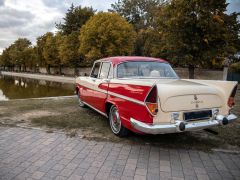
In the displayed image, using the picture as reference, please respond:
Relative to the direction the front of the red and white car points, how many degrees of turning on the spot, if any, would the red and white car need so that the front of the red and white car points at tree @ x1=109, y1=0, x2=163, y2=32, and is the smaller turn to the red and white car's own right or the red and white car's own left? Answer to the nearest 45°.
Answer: approximately 45° to the red and white car's own right

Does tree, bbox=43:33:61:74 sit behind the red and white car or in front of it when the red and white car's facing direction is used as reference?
in front

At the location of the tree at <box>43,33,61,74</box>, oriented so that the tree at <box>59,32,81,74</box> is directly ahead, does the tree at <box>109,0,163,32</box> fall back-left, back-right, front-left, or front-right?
front-left

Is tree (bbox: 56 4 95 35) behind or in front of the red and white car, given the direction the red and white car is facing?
in front

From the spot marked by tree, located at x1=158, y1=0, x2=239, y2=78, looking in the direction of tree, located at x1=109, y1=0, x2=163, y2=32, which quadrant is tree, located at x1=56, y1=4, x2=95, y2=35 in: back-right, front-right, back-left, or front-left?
front-left

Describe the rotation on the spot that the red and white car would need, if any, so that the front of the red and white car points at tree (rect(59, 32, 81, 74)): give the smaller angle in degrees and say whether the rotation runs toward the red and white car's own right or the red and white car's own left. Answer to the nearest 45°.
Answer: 0° — it already faces it

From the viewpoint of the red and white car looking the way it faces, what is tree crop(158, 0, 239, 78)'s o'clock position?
The tree is roughly at 2 o'clock from the red and white car.

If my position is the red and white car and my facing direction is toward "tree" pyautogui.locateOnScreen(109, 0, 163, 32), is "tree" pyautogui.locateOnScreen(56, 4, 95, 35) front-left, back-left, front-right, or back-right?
front-left

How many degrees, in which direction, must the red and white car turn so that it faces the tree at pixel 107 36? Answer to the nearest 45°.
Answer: approximately 45° to its right

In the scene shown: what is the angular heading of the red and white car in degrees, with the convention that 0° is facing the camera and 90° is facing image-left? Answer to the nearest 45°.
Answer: approximately 135°
